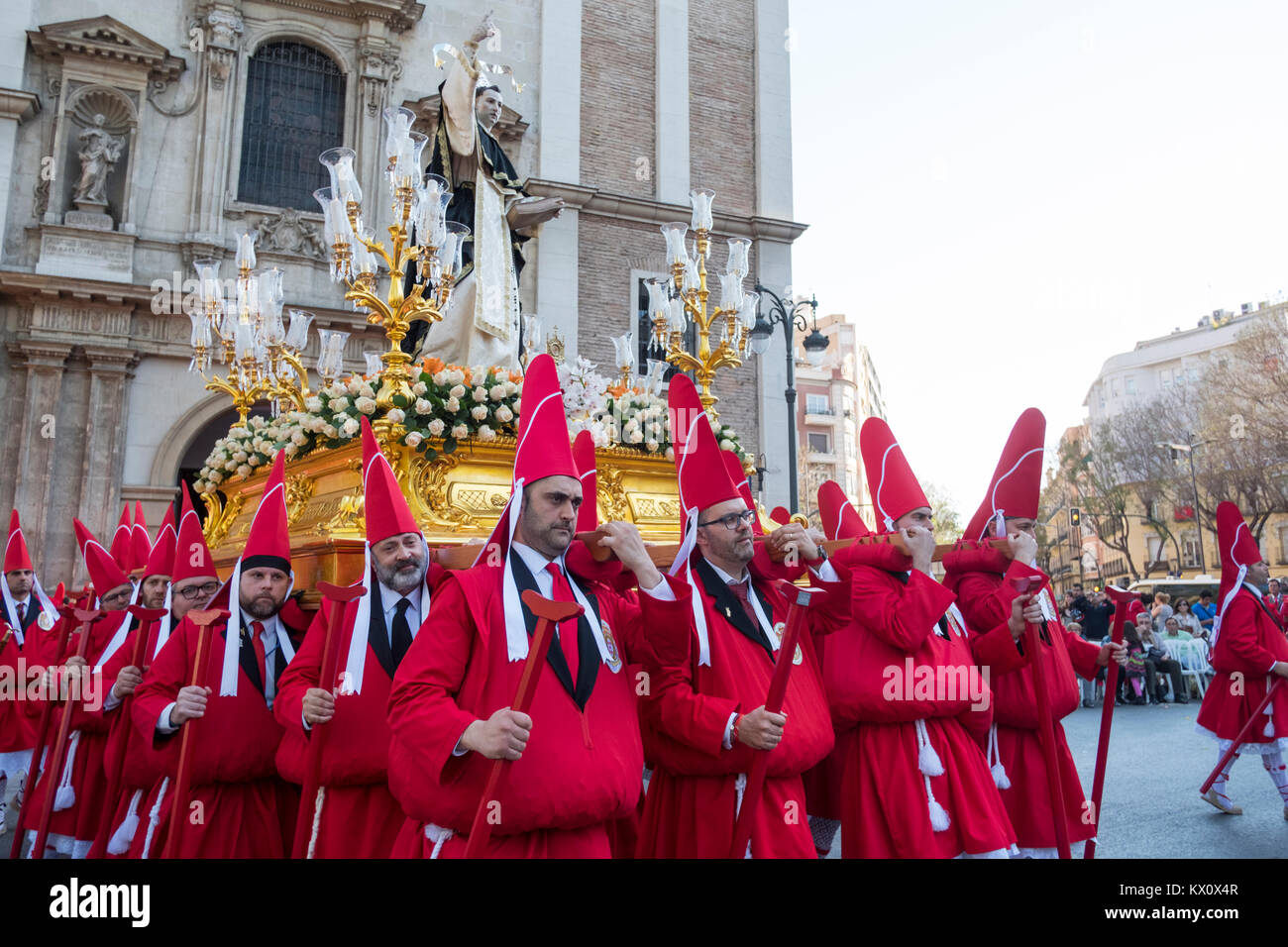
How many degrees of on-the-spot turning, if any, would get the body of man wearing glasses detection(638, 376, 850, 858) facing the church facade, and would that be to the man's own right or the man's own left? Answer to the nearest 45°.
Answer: approximately 180°

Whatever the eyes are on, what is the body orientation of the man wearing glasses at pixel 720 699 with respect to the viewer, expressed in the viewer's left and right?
facing the viewer and to the right of the viewer

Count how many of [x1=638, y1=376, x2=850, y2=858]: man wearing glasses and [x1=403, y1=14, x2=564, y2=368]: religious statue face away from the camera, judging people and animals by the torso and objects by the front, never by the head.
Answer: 0

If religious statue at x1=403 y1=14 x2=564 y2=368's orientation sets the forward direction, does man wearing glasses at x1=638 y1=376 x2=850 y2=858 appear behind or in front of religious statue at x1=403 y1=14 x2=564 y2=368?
in front

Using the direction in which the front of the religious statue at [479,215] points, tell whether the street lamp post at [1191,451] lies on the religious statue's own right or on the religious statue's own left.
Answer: on the religious statue's own left

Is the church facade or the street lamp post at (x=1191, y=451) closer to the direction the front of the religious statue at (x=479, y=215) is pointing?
the street lamp post

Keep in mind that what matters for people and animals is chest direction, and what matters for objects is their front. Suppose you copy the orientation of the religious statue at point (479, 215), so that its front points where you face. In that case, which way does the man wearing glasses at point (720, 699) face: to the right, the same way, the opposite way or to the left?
the same way

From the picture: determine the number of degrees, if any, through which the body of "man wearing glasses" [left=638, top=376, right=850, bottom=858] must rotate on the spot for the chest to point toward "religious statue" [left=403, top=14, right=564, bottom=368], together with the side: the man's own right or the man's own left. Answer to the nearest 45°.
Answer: approximately 180°

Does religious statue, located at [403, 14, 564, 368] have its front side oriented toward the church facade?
no

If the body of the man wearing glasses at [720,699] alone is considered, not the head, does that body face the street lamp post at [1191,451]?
no
